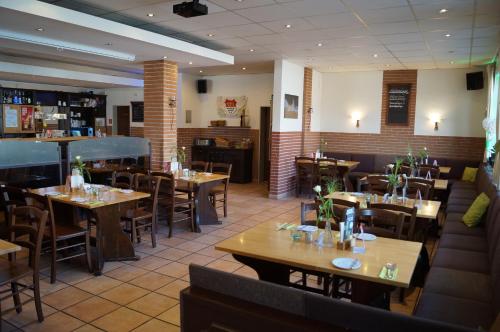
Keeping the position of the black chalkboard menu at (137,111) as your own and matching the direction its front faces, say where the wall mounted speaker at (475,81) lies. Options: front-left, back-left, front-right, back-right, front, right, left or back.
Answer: front-left

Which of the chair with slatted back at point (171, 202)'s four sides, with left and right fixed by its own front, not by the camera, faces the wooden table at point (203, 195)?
front

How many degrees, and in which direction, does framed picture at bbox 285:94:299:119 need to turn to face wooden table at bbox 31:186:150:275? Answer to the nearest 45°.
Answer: approximately 45° to its right

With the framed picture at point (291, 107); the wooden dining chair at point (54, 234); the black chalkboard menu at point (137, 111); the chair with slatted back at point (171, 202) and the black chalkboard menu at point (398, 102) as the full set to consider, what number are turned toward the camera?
3

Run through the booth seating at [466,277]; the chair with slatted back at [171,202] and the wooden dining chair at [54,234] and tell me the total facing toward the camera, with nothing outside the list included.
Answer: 0

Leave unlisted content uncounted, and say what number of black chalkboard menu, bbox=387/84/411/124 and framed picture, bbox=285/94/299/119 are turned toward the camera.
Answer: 2

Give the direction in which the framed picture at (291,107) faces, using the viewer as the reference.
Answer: facing the viewer

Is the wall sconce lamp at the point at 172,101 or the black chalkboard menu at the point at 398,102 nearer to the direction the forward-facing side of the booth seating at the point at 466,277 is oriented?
the wall sconce lamp

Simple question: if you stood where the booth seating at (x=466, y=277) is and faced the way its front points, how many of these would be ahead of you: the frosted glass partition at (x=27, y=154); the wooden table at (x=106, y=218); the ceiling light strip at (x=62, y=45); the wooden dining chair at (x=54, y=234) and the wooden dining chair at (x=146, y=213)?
5

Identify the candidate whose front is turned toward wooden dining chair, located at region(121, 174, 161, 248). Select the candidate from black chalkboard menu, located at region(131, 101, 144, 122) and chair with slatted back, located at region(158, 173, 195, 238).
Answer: the black chalkboard menu

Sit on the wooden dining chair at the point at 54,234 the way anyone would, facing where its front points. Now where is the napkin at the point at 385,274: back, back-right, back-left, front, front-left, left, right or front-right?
right

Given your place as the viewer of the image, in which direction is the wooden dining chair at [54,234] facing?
facing away from the viewer and to the right of the viewer

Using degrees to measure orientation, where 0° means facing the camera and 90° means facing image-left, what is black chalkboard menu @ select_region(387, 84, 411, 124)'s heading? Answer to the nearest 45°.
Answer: approximately 0°

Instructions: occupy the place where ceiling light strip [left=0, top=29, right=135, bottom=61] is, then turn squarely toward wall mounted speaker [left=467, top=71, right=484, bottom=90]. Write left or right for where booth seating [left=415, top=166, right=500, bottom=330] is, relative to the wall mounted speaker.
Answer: right

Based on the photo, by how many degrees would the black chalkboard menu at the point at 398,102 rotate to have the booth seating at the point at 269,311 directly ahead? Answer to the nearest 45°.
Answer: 0° — it already faces it

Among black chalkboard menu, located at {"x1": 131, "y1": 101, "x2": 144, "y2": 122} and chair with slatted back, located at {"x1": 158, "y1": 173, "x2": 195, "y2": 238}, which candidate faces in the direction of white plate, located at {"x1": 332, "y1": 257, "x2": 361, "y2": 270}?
the black chalkboard menu

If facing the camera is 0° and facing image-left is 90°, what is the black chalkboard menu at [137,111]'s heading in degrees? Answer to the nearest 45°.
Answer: approximately 0°

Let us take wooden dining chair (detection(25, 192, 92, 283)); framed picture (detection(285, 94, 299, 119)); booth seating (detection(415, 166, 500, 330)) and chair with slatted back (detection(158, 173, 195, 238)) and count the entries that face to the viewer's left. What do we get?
1

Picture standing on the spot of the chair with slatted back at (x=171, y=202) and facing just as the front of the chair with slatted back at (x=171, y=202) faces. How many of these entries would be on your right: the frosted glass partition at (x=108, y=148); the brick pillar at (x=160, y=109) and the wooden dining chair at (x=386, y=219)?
1
